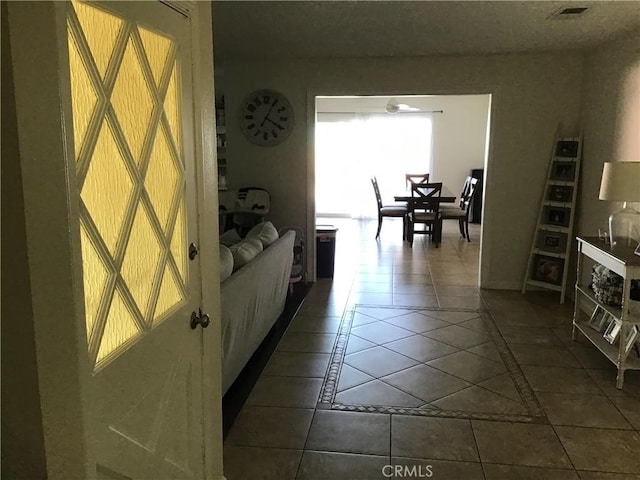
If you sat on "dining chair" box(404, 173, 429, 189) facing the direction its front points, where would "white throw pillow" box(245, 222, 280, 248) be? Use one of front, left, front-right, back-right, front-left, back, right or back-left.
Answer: front

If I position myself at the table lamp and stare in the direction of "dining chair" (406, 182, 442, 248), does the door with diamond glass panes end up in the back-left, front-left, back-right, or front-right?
back-left

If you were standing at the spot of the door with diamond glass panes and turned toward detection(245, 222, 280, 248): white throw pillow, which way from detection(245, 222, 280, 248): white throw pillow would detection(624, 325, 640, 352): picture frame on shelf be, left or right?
right

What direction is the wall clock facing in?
toward the camera

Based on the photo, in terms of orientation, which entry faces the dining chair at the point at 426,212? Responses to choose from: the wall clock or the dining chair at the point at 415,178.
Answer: the dining chair at the point at 415,178

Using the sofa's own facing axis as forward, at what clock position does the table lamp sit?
The table lamp is roughly at 6 o'clock from the sofa.

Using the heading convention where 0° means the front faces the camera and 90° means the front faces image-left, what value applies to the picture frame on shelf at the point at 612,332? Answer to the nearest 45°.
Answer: approximately 45°

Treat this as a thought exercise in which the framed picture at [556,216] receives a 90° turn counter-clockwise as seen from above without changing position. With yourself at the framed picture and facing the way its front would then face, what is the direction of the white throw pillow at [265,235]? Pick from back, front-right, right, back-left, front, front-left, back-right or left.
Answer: back-right

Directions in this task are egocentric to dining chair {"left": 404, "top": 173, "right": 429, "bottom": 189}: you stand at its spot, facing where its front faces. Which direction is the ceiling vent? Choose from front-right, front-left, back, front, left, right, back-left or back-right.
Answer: front

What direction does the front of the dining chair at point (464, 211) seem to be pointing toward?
to the viewer's left

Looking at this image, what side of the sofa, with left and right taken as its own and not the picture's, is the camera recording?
left
